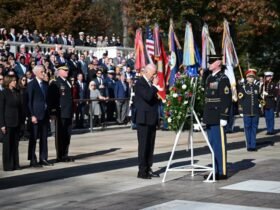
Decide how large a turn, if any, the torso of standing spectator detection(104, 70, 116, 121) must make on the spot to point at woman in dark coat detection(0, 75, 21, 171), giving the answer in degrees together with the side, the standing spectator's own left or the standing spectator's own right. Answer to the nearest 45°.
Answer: approximately 45° to the standing spectator's own right

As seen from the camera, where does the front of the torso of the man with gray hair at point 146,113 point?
to the viewer's right

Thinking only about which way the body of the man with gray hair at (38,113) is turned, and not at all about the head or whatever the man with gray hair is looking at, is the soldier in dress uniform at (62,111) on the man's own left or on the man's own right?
on the man's own left

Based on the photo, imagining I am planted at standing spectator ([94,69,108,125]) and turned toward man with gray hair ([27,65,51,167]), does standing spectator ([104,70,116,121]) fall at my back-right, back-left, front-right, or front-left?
back-left

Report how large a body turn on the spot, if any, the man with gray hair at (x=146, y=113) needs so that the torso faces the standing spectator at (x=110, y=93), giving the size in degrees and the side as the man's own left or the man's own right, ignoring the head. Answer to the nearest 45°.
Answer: approximately 90° to the man's own left

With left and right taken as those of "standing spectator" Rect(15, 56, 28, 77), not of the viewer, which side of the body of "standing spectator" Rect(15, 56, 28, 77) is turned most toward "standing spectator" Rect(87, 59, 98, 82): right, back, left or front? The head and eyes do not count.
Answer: left

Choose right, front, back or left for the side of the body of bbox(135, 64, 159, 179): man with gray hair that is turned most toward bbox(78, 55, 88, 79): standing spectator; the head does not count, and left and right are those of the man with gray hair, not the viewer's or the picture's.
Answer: left

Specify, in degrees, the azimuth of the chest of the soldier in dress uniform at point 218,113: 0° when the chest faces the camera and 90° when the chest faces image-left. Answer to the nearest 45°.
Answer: approximately 45°
